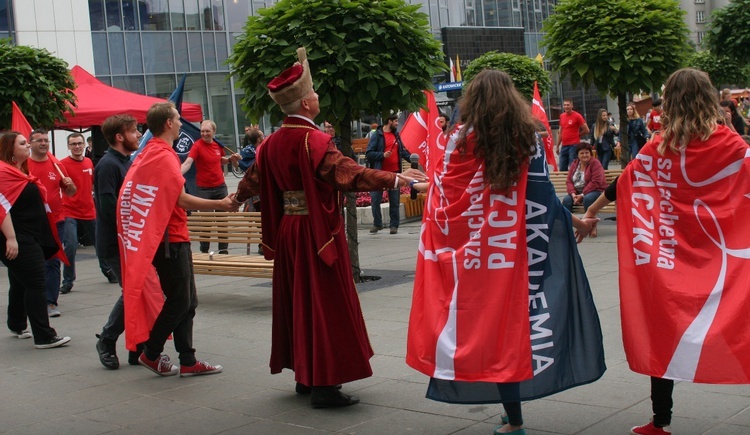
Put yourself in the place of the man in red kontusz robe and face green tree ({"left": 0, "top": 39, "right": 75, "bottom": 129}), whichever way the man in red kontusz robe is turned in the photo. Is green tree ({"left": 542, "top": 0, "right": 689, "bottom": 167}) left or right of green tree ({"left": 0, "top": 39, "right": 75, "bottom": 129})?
right

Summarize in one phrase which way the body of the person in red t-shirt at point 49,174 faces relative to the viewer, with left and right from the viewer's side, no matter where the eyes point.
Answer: facing the viewer and to the right of the viewer

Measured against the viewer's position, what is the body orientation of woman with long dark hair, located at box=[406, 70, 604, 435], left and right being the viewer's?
facing away from the viewer

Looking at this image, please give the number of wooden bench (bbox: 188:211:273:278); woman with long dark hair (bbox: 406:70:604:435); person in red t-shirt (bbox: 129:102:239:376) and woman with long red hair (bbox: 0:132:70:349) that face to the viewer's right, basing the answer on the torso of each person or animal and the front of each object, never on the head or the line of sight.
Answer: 2

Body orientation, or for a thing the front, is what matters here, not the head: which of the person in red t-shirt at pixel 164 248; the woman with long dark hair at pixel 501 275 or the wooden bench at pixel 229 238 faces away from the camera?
the woman with long dark hair

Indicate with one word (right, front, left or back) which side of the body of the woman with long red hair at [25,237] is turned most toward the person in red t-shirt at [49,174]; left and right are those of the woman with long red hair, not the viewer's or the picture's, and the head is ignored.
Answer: left

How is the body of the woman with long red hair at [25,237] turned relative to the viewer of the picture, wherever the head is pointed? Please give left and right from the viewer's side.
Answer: facing to the right of the viewer

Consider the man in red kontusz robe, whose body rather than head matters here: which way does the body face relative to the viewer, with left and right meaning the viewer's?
facing away from the viewer and to the right of the viewer

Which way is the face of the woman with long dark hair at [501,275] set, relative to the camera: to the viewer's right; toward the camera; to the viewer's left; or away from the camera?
away from the camera

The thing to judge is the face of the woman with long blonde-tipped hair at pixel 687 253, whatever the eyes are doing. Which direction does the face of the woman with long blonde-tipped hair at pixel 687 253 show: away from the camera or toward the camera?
away from the camera

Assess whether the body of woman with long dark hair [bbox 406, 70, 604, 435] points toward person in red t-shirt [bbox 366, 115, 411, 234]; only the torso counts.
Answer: yes

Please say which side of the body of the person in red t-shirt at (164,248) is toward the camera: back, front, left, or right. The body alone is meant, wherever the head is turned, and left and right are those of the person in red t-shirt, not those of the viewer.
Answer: right

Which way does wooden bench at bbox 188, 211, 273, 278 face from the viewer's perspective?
toward the camera

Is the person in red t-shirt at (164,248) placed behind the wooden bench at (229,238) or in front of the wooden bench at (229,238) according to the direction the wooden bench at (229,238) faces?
in front
